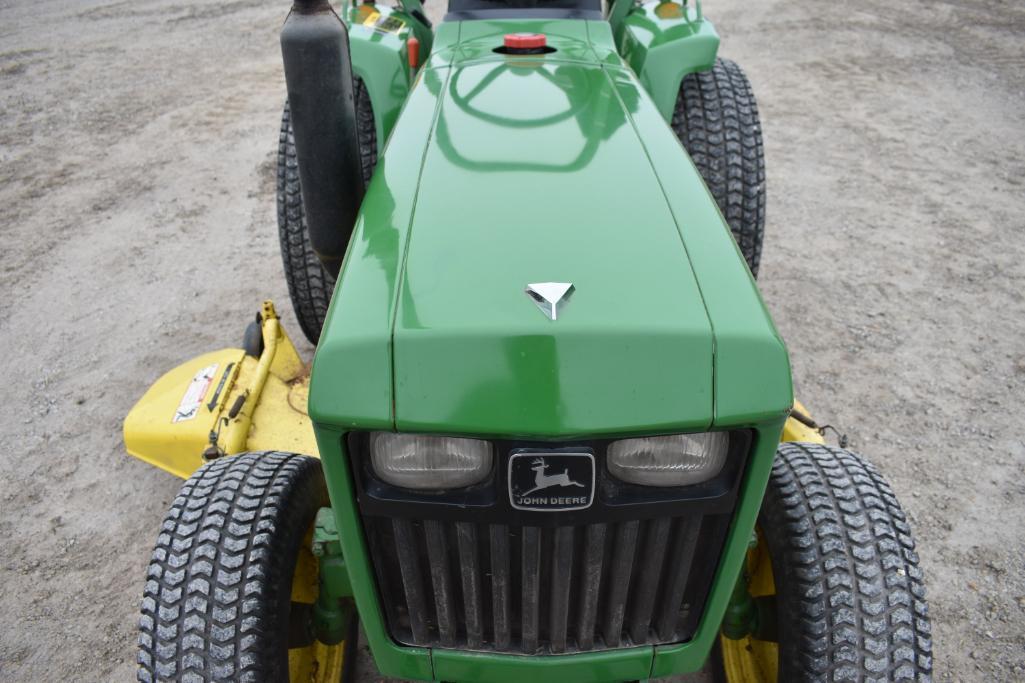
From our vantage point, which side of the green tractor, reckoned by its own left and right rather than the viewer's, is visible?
front
